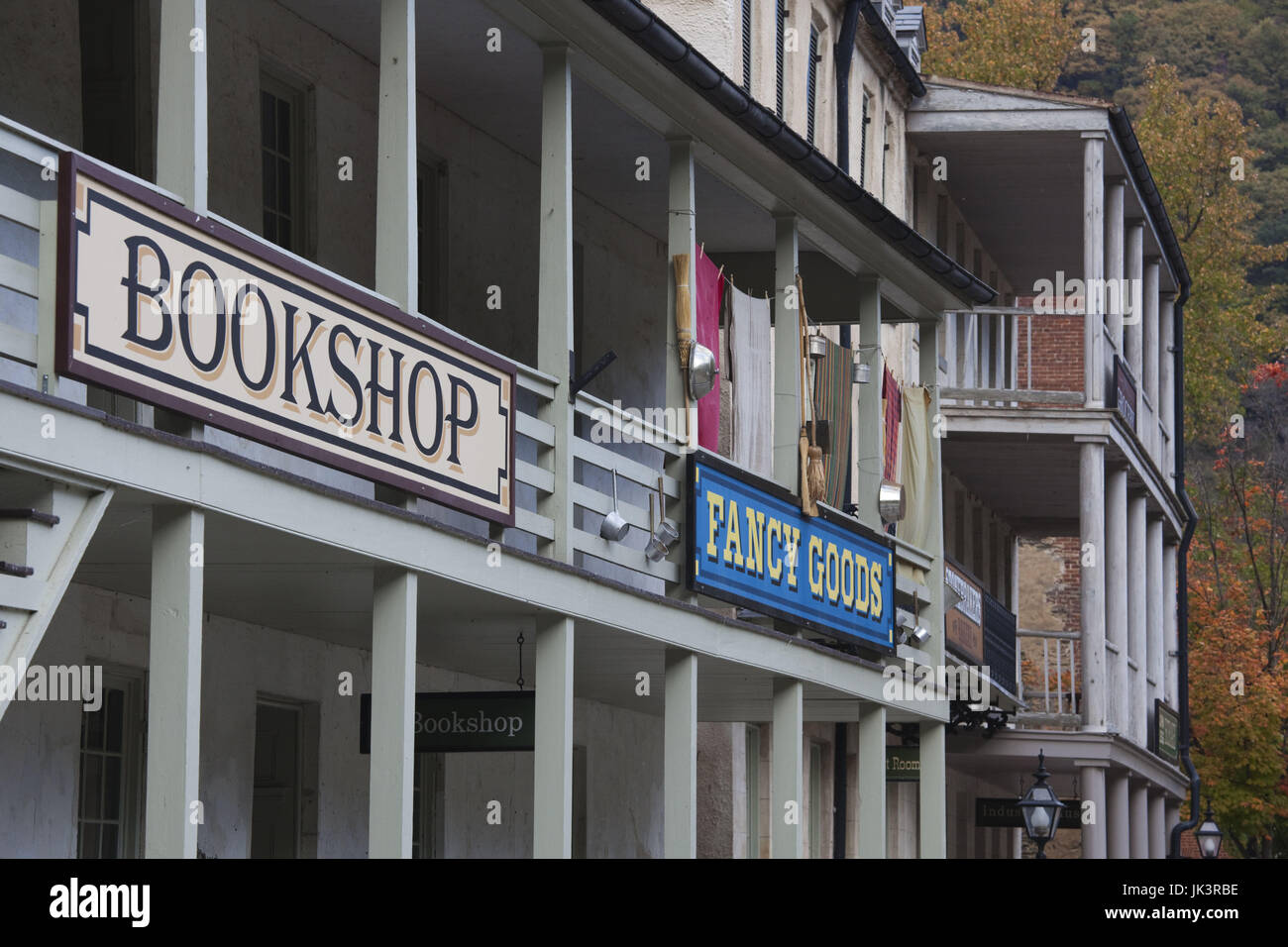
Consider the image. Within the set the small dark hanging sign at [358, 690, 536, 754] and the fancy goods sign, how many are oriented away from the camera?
0

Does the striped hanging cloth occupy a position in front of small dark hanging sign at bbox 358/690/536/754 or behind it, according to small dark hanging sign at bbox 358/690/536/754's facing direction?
behind

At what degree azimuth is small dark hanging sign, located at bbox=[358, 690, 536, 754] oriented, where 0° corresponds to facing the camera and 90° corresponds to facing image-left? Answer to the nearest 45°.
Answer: approximately 0°
